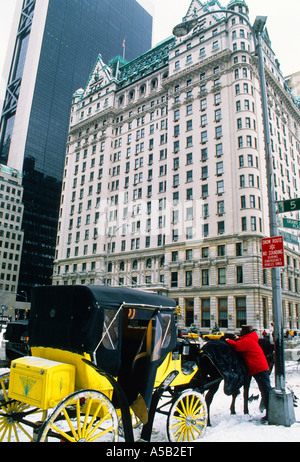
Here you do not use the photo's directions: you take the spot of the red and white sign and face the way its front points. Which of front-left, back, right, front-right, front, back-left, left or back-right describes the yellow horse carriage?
front-right

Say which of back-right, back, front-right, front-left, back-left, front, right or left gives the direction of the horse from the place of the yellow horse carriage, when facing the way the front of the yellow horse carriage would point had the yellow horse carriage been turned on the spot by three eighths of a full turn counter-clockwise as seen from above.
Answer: back-right

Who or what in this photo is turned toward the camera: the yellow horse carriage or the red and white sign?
the red and white sign

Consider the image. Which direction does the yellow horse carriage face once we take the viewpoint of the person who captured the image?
facing away from the viewer and to the right of the viewer

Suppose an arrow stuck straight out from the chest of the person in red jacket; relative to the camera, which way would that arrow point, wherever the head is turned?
to the viewer's left

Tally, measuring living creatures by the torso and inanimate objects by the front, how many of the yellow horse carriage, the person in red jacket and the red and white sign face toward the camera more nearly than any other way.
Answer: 1

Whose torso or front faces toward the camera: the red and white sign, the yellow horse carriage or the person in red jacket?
the red and white sign

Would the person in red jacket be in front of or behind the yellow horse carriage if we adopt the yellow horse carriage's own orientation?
in front

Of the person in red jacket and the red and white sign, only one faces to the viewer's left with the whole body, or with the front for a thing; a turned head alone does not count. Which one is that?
the person in red jacket

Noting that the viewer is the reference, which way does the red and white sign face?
facing the viewer

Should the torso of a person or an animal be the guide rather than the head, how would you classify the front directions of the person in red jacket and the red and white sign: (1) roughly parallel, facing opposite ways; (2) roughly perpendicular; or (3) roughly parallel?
roughly perpendicular
